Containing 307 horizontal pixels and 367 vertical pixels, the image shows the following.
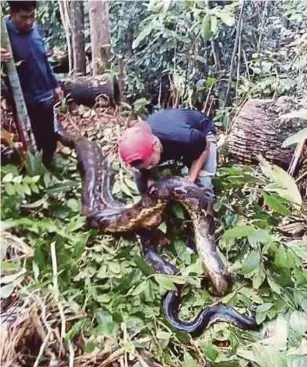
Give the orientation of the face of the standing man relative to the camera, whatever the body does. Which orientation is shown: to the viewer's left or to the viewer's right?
to the viewer's right

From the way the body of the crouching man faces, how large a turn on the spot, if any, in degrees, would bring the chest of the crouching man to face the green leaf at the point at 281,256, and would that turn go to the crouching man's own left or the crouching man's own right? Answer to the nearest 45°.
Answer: approximately 90° to the crouching man's own left

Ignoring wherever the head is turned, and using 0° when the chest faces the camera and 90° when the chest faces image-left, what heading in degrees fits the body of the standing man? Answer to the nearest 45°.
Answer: approximately 0°

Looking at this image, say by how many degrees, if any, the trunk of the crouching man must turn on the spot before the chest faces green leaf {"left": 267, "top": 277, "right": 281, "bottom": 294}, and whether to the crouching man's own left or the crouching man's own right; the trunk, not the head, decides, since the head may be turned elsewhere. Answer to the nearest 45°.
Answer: approximately 90° to the crouching man's own left

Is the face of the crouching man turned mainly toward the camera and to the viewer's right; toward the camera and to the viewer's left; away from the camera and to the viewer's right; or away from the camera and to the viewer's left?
toward the camera and to the viewer's left
